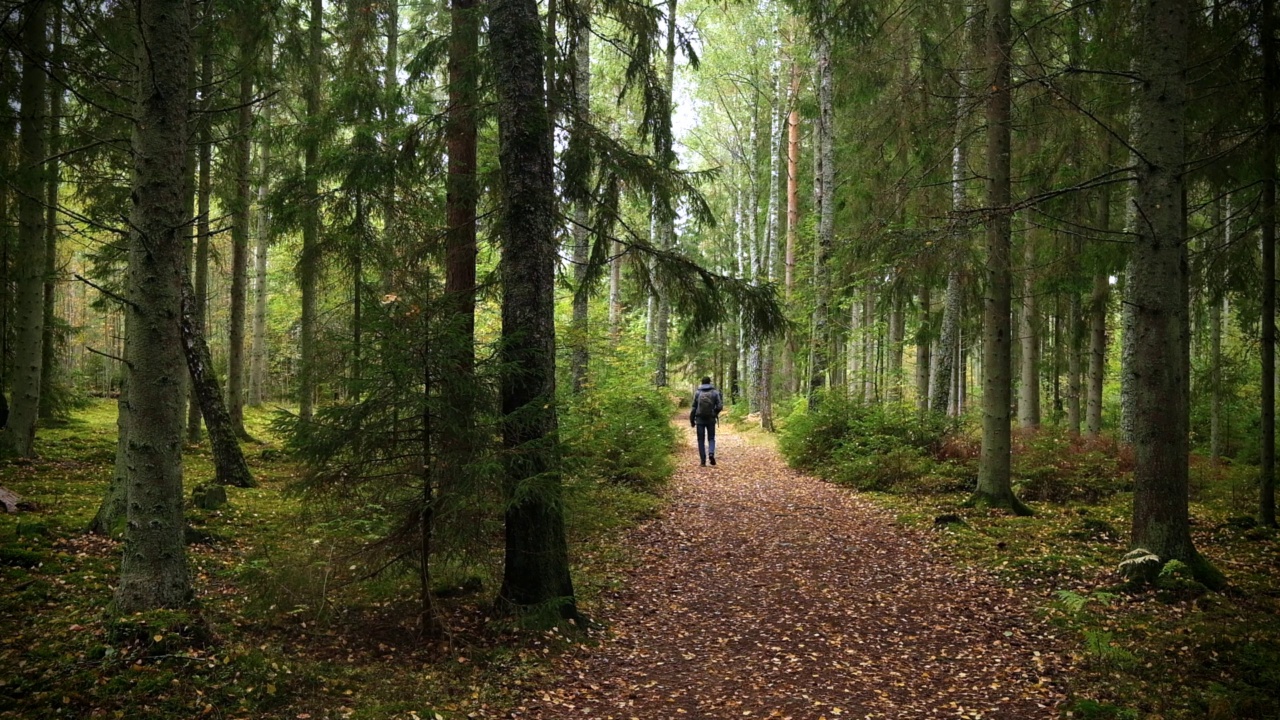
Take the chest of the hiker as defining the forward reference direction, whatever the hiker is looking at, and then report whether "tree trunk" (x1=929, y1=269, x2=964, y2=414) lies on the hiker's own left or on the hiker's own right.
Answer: on the hiker's own right

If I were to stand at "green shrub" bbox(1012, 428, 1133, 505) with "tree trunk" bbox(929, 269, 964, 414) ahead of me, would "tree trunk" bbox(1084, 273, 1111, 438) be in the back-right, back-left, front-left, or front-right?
front-right

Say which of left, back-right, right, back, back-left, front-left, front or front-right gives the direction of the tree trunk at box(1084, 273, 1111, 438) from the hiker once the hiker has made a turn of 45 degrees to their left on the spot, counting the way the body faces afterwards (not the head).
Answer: back-right

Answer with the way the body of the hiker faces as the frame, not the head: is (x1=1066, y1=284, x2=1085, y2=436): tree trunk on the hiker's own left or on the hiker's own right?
on the hiker's own right

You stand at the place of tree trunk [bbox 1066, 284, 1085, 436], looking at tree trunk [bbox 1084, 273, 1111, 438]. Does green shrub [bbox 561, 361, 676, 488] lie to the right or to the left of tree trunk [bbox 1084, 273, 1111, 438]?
right

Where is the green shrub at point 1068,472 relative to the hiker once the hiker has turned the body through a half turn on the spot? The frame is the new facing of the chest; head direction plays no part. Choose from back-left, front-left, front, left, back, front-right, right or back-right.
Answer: front-left

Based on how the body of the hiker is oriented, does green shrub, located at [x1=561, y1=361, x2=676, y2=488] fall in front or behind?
behind

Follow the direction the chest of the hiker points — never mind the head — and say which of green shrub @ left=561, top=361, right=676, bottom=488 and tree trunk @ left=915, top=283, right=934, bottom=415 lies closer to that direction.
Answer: the tree trunk

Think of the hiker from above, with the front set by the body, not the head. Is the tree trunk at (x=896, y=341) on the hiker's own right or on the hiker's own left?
on the hiker's own right

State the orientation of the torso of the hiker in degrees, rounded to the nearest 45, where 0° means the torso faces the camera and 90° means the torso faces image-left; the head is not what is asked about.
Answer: approximately 180°
